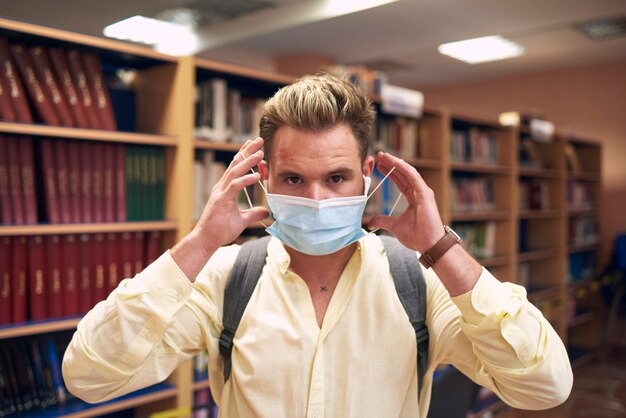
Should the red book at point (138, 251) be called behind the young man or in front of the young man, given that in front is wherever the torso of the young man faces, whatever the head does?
behind

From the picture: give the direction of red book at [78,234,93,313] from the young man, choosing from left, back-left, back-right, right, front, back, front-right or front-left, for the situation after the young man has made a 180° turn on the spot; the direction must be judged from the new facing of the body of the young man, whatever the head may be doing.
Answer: front-left

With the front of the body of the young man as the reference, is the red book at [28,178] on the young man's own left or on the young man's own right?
on the young man's own right

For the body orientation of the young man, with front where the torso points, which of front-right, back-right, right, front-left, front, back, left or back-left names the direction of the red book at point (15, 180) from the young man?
back-right

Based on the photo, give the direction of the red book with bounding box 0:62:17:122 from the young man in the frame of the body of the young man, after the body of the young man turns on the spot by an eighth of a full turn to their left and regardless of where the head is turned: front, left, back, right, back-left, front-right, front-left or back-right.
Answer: back

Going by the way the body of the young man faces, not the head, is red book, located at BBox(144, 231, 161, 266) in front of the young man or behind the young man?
behind

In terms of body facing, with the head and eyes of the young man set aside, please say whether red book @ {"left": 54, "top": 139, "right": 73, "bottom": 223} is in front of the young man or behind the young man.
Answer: behind

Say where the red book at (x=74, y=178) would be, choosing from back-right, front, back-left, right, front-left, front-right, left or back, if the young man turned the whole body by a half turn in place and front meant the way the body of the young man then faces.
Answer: front-left

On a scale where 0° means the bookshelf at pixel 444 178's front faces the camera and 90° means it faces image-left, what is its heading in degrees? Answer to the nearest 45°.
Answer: approximately 315°

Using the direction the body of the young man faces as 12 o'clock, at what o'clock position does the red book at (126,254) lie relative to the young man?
The red book is roughly at 5 o'clock from the young man.
